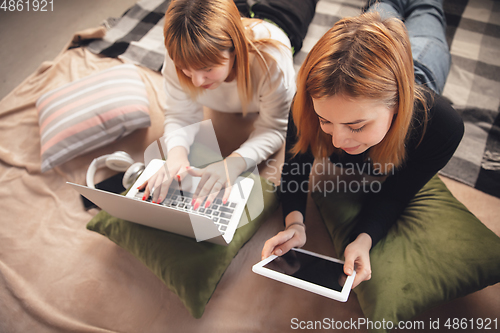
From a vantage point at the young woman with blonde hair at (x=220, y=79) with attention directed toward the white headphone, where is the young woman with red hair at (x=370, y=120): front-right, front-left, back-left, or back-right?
back-left

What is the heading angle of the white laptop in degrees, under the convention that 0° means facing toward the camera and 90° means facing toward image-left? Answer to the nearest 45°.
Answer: approximately 225°
